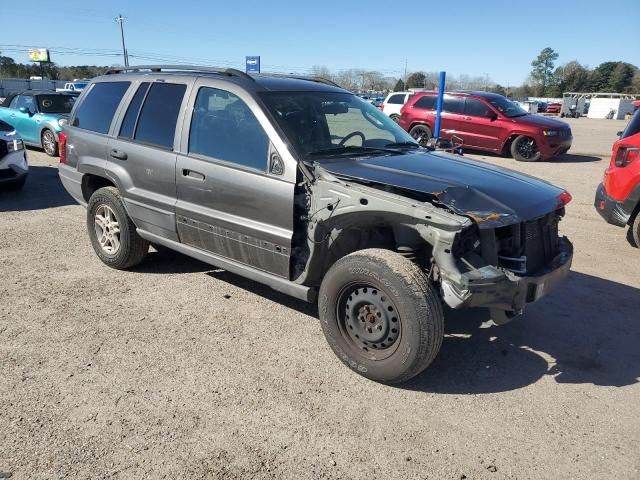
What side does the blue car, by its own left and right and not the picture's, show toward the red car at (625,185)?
front

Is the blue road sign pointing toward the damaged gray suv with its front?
yes

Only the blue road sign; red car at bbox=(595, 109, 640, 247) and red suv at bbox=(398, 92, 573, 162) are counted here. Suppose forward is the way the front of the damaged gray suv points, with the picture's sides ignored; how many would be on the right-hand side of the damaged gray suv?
0

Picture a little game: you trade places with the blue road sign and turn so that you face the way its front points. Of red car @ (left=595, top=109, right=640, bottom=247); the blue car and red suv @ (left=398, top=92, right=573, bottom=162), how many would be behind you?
0

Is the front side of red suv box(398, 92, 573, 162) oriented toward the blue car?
no

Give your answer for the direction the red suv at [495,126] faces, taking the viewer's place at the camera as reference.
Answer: facing the viewer and to the right of the viewer

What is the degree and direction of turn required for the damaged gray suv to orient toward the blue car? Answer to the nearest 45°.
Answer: approximately 180°

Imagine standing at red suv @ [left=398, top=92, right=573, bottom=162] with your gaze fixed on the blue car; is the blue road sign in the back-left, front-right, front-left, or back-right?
front-right

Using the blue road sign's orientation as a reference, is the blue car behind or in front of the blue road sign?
in front

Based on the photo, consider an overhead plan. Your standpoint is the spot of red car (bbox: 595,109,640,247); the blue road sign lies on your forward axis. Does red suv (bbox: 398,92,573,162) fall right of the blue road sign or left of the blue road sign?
right

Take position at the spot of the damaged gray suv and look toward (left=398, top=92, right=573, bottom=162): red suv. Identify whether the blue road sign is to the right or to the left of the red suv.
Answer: left

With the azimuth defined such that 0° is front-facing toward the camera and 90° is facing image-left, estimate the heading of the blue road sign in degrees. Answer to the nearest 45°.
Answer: approximately 0°

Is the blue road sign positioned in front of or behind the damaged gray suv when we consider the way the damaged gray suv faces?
behind

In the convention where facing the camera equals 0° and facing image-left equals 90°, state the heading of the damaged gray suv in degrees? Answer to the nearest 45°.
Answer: approximately 315°

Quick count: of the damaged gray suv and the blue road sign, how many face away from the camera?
0

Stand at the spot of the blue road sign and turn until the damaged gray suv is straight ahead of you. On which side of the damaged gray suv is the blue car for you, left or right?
right

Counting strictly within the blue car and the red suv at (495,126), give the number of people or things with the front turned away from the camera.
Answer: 0

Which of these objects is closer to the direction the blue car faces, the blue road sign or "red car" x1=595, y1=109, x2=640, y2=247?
the red car
